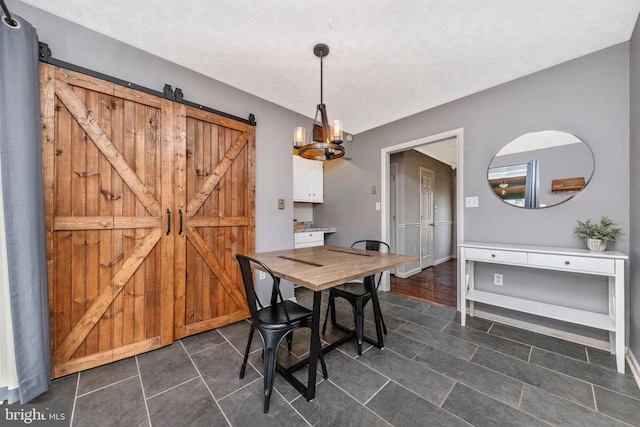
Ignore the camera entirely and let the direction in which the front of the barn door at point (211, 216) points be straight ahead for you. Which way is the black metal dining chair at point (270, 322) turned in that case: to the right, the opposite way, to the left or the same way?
to the left

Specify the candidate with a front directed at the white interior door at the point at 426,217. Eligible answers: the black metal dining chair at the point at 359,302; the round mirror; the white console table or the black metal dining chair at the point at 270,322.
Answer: the black metal dining chair at the point at 270,322

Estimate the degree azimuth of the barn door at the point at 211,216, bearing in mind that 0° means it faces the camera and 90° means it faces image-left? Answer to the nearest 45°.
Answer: approximately 315°

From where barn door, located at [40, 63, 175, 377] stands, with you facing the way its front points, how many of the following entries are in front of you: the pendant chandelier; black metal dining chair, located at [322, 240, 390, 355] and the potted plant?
3

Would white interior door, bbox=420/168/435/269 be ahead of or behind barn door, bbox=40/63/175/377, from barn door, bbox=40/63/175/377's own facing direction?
ahead

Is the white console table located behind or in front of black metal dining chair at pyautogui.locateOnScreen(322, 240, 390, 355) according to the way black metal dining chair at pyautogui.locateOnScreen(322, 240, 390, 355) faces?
behind

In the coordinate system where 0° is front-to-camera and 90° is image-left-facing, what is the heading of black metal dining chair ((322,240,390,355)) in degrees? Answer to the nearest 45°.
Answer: approximately 45°

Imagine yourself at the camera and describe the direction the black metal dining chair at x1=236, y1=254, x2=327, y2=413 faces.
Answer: facing away from the viewer and to the right of the viewer

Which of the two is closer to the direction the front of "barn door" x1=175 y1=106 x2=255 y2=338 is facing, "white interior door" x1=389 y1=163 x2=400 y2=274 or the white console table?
the white console table

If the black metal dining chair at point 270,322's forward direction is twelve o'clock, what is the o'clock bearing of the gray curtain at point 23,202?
The gray curtain is roughly at 8 o'clock from the black metal dining chair.

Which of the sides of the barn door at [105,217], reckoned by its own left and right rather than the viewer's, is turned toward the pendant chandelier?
front
